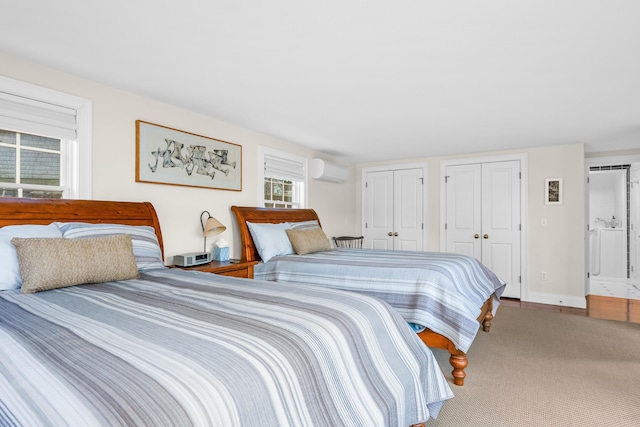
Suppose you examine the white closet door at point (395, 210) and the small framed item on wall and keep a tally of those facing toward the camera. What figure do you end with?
2

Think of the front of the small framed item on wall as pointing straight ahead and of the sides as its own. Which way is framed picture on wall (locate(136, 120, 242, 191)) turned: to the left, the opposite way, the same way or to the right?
to the left

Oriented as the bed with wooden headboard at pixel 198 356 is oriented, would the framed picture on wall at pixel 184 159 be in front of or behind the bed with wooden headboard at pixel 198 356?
behind

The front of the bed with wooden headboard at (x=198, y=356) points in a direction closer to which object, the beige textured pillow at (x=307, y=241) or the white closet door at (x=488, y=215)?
the white closet door

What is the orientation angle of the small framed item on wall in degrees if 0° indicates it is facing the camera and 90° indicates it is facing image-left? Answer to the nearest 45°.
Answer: approximately 0°

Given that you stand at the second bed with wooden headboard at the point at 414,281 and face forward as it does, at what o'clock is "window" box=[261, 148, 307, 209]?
The window is roughly at 6 o'clock from the second bed with wooden headboard.

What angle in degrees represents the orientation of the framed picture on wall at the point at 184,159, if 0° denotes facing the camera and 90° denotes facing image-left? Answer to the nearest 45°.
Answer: approximately 315°

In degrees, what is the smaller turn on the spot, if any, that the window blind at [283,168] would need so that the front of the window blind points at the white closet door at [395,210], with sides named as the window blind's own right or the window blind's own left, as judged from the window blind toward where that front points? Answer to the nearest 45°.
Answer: approximately 90° to the window blind's own left

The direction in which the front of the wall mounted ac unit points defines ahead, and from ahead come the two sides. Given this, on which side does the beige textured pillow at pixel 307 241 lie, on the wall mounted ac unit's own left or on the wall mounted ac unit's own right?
on the wall mounted ac unit's own right

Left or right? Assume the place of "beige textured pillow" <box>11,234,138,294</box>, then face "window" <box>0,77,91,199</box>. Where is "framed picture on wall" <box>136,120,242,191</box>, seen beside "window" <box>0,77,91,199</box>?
right

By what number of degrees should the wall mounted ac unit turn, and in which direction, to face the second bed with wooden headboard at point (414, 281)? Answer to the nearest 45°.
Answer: approximately 45° to its right

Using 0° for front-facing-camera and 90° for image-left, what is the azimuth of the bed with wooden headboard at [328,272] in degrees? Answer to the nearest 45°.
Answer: approximately 315°

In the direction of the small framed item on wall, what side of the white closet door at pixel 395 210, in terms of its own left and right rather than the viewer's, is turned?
left

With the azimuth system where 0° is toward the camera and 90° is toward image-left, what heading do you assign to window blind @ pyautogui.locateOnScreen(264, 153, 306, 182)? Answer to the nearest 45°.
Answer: approximately 315°
